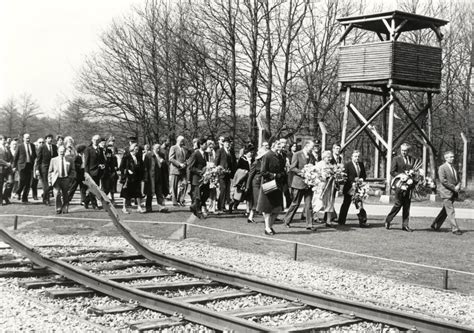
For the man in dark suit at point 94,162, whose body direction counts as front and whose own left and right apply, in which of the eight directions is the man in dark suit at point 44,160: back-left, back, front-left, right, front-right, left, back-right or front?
back

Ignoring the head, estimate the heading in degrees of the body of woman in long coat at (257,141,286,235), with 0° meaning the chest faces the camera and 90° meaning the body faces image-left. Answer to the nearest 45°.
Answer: approximately 315°
